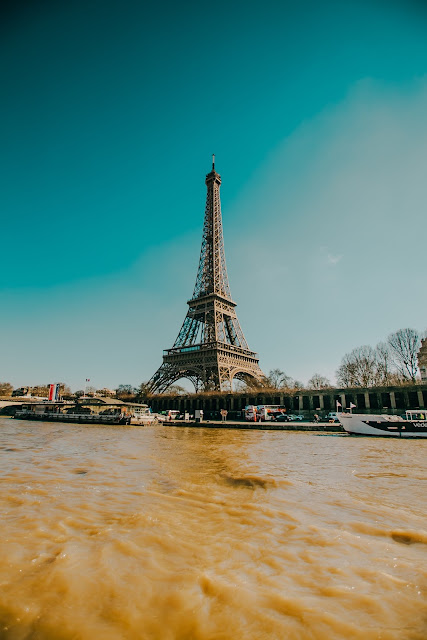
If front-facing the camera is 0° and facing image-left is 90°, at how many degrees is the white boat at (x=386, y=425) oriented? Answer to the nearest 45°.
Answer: approximately 90°
